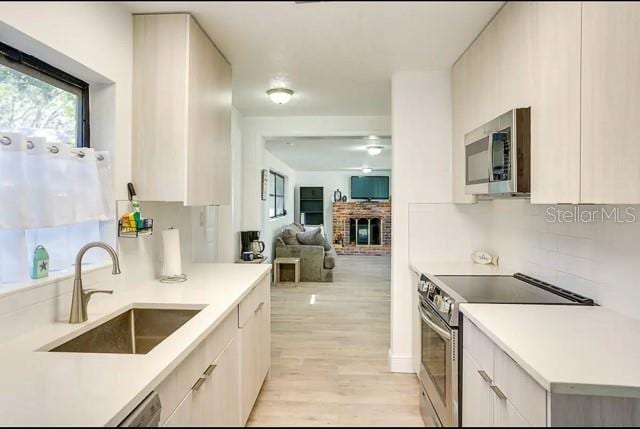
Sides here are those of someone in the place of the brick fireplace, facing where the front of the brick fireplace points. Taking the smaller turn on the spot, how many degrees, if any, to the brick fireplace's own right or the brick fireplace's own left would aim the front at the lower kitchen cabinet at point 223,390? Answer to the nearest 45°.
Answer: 0° — it already faces it

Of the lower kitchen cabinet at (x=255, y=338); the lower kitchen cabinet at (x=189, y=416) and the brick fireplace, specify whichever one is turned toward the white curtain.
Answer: the brick fireplace

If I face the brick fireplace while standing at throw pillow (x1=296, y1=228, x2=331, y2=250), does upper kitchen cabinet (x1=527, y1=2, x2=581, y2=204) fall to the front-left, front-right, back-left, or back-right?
back-right

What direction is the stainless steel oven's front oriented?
to the viewer's left

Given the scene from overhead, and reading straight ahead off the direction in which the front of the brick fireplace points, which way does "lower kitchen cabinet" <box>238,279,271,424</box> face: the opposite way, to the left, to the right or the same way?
to the left

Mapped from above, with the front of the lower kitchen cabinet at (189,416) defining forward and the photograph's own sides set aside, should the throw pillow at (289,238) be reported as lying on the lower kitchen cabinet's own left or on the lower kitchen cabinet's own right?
on the lower kitchen cabinet's own left

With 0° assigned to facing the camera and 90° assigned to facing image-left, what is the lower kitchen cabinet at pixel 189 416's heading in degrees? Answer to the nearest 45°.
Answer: approximately 270°

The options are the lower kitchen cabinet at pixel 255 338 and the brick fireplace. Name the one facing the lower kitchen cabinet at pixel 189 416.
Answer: the brick fireplace

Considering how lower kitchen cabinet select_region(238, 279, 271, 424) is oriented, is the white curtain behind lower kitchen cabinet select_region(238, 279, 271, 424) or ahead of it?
behind

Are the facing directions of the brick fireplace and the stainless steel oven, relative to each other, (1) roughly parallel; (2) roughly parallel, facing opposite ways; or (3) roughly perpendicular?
roughly perpendicular

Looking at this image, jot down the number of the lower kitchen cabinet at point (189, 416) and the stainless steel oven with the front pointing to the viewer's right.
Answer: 1
